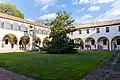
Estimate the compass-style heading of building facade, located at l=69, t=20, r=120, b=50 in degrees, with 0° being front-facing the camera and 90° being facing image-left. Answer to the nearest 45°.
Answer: approximately 45°
